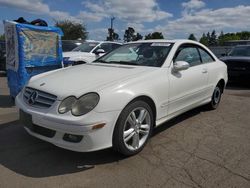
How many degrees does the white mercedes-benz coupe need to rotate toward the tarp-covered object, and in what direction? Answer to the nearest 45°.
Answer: approximately 90° to its right

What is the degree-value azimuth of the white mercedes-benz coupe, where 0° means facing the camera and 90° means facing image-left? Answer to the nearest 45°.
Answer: approximately 45°

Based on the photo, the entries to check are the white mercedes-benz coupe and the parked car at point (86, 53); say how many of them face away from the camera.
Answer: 0

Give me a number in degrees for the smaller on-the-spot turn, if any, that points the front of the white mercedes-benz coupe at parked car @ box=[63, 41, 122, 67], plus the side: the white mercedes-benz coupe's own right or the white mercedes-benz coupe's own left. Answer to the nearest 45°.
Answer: approximately 135° to the white mercedes-benz coupe's own right

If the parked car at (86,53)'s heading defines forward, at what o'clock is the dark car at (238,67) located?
The dark car is roughly at 8 o'clock from the parked car.

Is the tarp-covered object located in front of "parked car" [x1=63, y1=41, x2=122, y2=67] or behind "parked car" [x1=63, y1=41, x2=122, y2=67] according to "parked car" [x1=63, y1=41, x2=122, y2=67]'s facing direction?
in front
